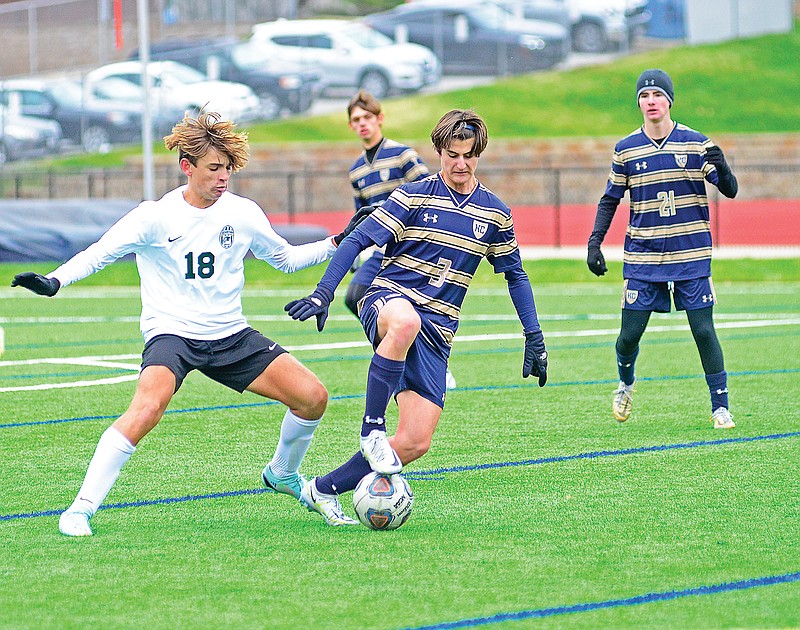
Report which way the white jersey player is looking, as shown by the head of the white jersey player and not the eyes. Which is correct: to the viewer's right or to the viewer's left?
to the viewer's right

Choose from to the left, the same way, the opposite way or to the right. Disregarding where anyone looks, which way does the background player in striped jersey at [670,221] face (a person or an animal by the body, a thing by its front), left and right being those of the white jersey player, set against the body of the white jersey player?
the same way

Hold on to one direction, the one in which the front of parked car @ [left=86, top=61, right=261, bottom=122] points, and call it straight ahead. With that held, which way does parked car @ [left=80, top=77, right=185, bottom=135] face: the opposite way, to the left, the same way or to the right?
the same way

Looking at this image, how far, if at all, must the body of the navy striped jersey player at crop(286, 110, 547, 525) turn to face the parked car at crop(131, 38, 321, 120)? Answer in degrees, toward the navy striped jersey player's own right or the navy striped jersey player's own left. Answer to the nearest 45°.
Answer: approximately 180°

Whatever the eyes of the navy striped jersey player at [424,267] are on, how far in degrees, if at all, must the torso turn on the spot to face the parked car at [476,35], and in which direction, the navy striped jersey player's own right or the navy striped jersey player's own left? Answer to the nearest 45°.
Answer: approximately 180°

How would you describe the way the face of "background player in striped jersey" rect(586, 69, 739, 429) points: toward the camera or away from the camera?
toward the camera

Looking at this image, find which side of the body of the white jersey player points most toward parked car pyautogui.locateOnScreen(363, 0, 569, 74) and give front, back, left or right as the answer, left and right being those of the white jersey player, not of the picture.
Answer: back

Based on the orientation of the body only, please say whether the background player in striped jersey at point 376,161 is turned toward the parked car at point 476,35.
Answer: no

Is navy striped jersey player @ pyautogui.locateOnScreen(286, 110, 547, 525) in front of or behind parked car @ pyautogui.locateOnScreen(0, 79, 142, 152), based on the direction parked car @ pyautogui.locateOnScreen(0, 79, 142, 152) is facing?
in front

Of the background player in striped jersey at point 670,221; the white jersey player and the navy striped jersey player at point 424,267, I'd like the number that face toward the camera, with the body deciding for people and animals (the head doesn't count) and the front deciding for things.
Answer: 3

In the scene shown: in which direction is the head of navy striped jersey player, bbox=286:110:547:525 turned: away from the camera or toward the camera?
toward the camera

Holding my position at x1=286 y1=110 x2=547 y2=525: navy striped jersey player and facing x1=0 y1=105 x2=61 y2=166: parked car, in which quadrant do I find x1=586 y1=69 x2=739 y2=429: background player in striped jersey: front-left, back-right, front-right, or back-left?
front-right

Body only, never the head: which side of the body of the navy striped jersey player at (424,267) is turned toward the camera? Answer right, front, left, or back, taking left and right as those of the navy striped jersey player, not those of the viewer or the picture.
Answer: front

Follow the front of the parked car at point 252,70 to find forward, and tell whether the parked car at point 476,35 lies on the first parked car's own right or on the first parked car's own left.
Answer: on the first parked car's own left

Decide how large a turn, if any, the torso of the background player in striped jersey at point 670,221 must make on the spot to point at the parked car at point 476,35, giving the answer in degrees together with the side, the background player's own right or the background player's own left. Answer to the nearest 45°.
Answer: approximately 180°

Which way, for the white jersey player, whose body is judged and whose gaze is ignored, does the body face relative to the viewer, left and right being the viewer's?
facing the viewer
